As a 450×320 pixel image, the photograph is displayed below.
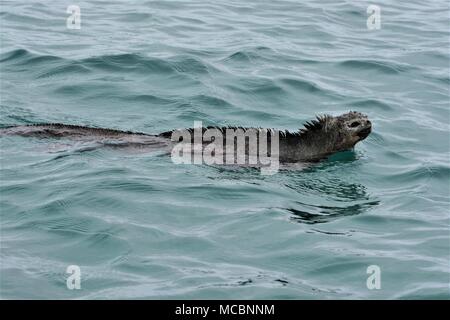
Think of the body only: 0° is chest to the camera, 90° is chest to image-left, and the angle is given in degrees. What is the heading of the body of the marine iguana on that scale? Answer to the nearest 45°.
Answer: approximately 270°
